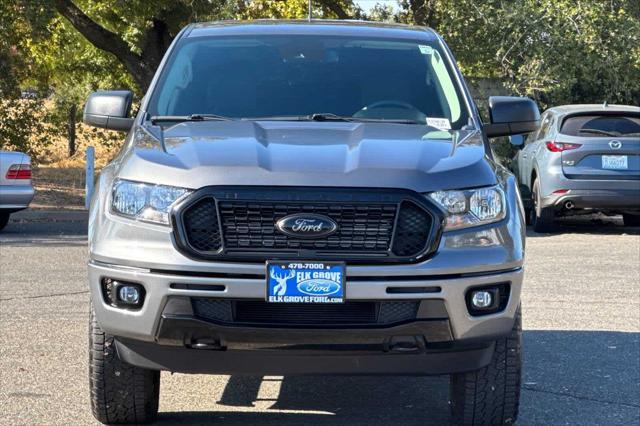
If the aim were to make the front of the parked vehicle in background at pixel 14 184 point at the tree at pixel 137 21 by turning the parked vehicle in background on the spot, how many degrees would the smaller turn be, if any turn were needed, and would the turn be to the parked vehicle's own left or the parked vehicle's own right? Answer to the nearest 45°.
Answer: approximately 45° to the parked vehicle's own right

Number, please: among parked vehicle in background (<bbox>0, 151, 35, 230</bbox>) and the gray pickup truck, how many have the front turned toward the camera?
1

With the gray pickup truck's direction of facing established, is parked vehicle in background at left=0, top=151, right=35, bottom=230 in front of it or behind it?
behind

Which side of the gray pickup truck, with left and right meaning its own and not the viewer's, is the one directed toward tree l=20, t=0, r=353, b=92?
back

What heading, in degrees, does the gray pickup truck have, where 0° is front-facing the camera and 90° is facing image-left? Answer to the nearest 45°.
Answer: approximately 0°

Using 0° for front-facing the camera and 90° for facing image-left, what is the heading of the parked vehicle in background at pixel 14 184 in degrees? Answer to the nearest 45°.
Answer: approximately 135°

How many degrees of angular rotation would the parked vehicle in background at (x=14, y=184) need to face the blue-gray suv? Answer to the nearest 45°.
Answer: approximately 135° to its right

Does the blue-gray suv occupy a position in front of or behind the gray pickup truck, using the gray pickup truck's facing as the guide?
behind
